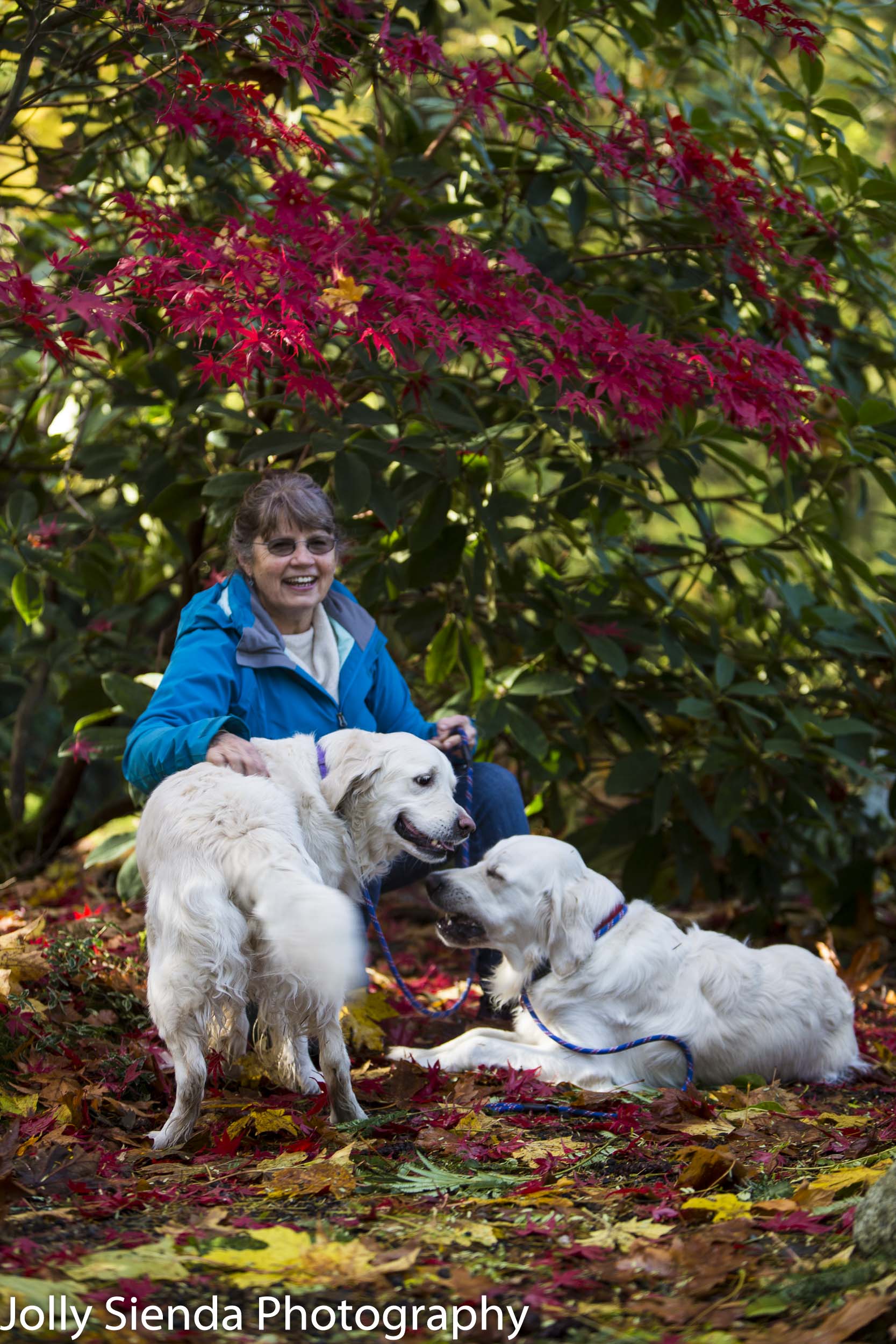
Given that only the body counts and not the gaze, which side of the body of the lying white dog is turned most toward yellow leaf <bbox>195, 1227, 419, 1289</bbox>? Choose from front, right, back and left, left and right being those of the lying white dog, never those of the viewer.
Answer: left

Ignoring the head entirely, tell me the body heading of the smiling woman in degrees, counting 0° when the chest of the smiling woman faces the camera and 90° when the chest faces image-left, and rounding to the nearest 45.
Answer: approximately 315°

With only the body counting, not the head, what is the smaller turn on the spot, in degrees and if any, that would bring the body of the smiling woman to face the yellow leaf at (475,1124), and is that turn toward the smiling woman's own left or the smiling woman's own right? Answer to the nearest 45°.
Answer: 0° — they already face it

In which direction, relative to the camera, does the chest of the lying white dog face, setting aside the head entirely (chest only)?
to the viewer's left

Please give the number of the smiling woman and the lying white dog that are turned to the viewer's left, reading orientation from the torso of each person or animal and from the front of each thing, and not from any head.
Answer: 1

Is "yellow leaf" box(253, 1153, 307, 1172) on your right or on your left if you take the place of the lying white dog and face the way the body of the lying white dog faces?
on your left
